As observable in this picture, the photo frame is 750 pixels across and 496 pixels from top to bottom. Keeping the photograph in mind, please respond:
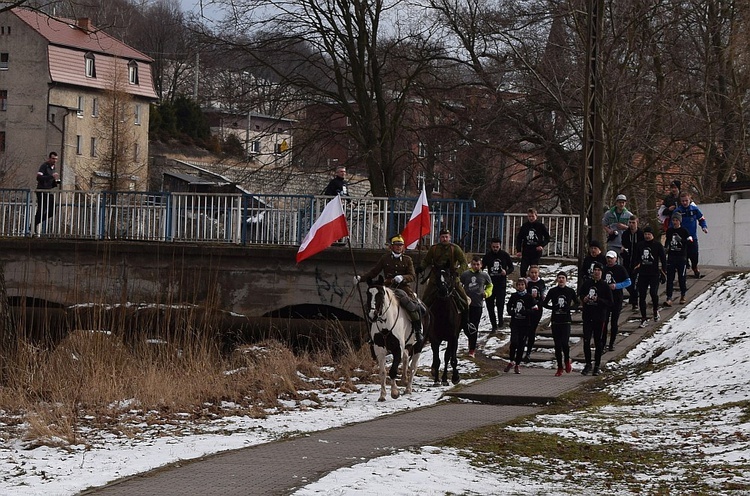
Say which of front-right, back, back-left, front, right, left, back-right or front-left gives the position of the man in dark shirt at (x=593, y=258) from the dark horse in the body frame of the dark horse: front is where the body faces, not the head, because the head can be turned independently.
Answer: back-left

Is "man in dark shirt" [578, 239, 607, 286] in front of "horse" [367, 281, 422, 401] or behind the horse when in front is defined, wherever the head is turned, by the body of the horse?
behind

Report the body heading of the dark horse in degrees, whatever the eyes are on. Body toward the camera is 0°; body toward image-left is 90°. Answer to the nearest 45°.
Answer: approximately 0°

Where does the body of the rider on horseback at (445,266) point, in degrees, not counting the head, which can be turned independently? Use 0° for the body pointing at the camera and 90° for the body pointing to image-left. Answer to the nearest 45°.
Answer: approximately 0°

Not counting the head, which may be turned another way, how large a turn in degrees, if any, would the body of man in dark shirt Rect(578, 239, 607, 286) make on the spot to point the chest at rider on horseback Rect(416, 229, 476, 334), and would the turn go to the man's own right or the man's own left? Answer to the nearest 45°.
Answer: approximately 45° to the man's own right
